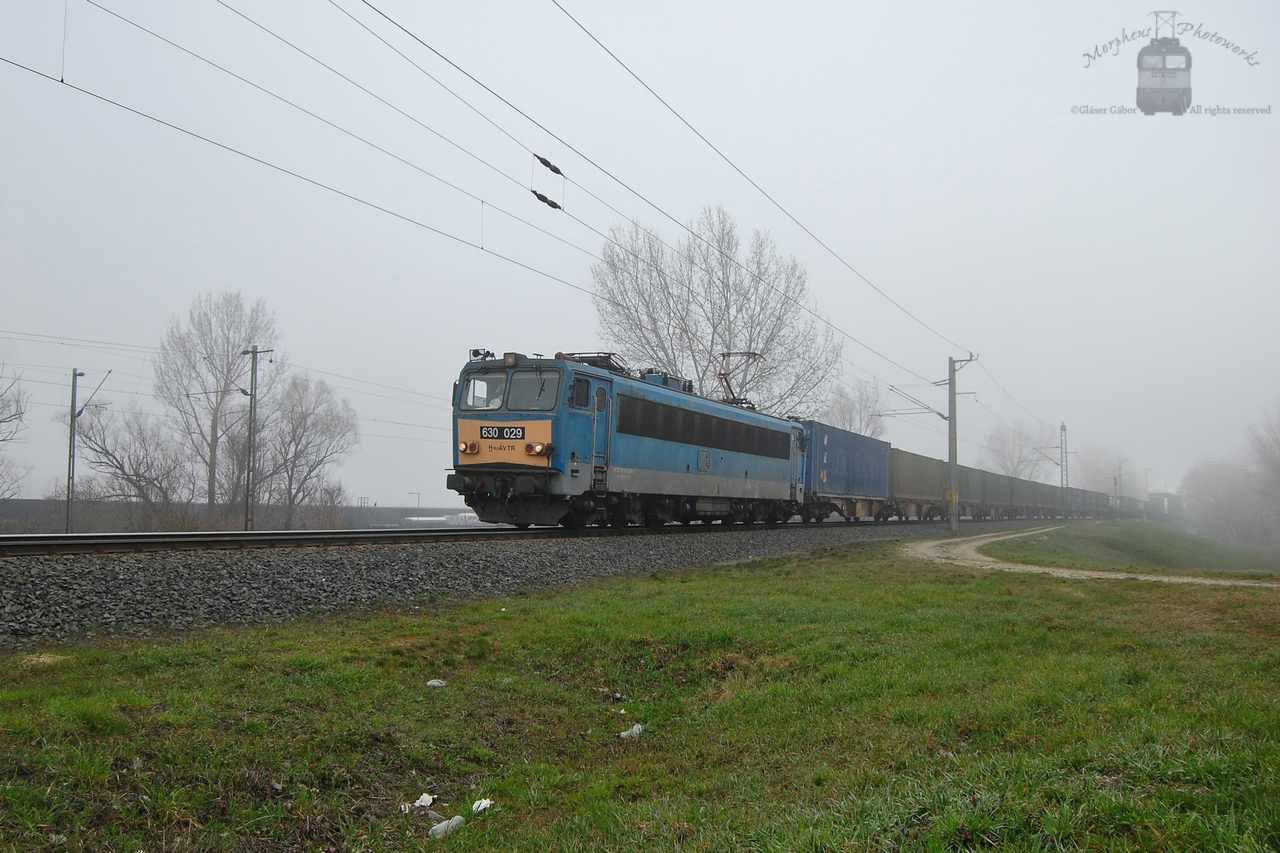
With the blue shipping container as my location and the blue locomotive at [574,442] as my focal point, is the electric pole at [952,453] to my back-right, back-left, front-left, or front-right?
back-left

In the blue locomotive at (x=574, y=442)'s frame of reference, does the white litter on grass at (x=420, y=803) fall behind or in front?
in front

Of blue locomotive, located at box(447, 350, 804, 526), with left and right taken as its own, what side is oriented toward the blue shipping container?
back

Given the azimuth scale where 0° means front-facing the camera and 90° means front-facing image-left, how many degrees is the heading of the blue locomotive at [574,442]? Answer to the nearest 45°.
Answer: approximately 45°

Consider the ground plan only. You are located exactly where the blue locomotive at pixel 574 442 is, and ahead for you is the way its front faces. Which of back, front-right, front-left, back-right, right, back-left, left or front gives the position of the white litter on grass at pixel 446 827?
front-left

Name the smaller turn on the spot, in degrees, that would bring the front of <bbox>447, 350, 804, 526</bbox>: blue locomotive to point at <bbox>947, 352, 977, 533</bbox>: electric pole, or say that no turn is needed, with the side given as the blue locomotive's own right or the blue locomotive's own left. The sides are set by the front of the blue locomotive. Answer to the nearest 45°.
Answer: approximately 180°

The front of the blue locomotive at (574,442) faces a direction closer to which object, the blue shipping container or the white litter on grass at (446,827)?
the white litter on grass
